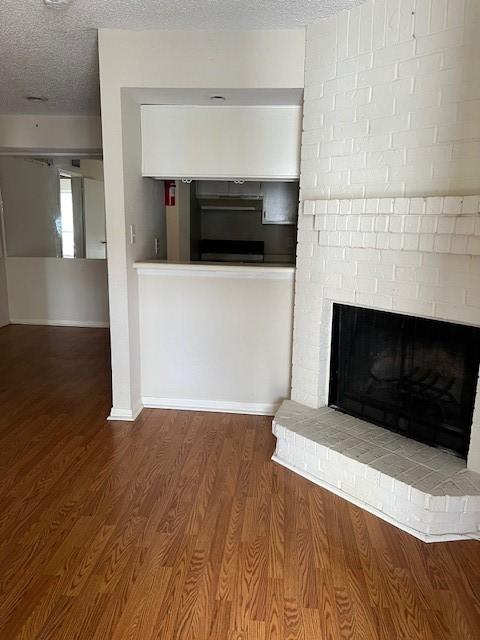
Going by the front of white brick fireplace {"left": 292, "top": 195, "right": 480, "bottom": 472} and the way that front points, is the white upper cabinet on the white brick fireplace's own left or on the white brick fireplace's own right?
on the white brick fireplace's own right

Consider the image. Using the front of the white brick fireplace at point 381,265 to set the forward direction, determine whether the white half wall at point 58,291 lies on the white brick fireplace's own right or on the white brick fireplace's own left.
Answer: on the white brick fireplace's own right

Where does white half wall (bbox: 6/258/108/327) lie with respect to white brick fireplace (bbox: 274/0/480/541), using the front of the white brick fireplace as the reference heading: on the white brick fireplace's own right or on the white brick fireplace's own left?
on the white brick fireplace's own right

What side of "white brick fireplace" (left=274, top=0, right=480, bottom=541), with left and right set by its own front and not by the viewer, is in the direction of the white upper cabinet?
right

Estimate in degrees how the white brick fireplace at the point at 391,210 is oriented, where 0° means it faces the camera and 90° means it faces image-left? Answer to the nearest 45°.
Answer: approximately 45°
